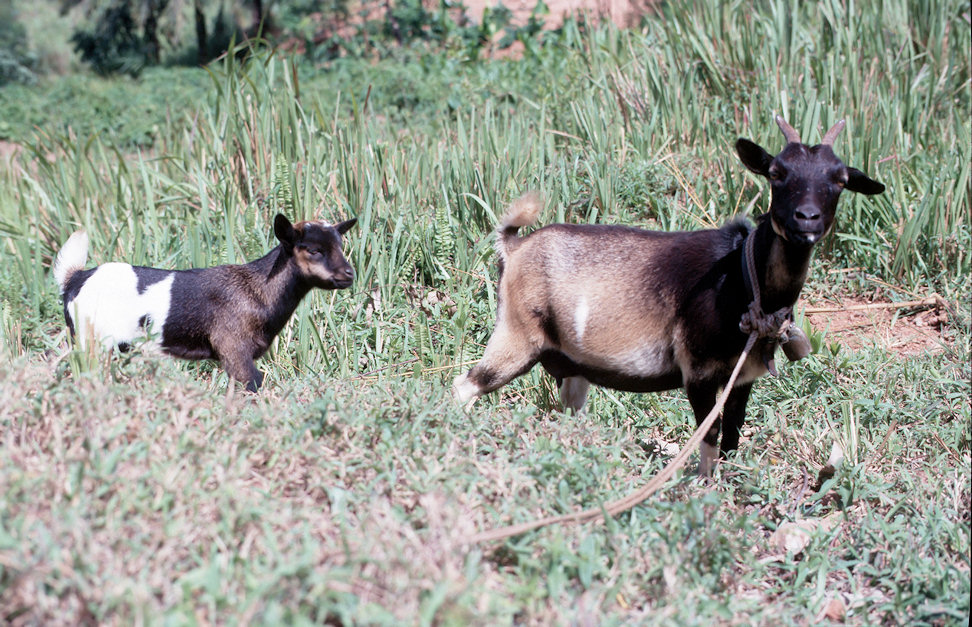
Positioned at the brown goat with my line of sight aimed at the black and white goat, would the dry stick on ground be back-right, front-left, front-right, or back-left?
back-right

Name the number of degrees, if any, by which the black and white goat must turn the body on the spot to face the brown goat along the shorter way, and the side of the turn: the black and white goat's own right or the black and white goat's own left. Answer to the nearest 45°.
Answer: approximately 45° to the black and white goat's own right

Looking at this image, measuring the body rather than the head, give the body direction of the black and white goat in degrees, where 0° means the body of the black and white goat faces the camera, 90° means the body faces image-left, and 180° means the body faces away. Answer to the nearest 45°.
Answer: approximately 270°

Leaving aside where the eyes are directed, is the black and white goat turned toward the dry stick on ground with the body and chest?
yes
